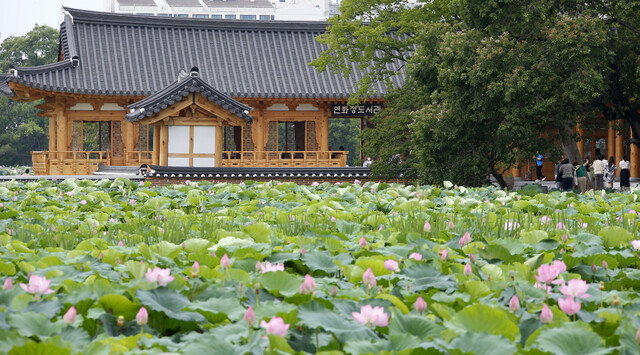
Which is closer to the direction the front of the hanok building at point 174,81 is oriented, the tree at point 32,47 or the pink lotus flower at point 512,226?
the pink lotus flower

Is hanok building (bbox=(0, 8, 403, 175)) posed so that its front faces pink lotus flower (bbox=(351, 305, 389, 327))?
yes

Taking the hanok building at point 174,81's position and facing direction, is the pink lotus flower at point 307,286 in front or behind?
in front

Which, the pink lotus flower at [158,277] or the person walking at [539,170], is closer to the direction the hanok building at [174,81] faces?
the pink lotus flower

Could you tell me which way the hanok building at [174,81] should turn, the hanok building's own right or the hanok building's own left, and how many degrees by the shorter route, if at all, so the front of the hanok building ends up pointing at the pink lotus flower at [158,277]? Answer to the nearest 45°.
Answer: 0° — it already faces it

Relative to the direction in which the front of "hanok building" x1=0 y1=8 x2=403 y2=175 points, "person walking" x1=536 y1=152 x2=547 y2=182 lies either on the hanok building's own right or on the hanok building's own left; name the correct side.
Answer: on the hanok building's own left

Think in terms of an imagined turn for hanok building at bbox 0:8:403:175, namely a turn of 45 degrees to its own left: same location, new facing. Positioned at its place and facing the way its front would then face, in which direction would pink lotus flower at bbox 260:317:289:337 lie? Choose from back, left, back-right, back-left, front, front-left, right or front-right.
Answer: front-right

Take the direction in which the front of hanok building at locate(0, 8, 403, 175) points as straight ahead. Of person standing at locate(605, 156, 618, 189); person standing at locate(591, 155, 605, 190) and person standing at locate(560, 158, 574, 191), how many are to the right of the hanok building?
0

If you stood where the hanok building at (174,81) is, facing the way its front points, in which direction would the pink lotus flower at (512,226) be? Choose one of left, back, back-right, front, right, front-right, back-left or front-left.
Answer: front

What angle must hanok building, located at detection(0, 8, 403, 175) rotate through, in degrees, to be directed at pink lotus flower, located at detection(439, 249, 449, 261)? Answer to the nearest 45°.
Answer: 0° — it already faces it

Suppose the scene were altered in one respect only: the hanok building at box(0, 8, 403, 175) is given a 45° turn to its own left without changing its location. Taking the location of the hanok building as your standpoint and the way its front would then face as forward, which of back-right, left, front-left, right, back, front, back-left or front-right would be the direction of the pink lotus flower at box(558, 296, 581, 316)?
front-right

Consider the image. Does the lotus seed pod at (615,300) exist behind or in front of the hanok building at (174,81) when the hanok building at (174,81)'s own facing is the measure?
in front

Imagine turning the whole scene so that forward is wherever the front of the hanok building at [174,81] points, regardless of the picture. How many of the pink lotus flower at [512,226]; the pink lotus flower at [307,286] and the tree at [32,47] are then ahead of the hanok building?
2

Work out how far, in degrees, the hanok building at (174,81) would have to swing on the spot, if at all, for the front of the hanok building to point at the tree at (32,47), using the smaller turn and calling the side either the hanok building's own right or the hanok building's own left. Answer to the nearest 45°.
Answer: approximately 135° to the hanok building's own right

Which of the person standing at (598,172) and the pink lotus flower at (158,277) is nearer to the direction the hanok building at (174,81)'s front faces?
the pink lotus flower

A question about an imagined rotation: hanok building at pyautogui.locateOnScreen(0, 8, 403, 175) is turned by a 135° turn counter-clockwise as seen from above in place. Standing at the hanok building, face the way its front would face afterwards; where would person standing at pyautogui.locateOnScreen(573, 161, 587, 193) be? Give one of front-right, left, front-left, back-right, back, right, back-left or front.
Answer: right

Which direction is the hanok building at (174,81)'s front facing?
toward the camera
